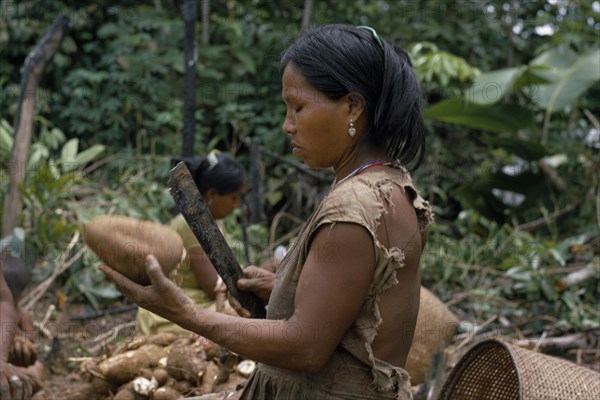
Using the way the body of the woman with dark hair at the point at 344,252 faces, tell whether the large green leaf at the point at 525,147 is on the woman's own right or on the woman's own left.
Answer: on the woman's own right

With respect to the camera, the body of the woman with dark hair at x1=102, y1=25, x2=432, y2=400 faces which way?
to the viewer's left

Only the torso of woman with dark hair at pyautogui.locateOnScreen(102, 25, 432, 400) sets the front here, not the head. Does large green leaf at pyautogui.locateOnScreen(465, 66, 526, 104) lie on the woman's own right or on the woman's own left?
on the woman's own right

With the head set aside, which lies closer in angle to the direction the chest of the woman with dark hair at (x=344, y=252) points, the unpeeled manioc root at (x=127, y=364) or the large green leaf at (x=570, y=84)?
the unpeeled manioc root

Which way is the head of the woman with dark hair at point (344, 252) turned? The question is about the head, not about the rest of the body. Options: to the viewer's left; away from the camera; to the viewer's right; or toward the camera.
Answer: to the viewer's left
